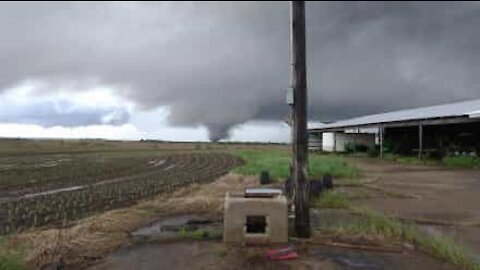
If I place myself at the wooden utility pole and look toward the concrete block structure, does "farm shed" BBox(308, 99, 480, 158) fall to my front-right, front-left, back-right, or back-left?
back-right

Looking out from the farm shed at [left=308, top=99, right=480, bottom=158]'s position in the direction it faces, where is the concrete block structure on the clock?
The concrete block structure is roughly at 11 o'clock from the farm shed.

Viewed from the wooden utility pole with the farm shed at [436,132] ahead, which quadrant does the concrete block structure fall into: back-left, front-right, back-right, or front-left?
back-left

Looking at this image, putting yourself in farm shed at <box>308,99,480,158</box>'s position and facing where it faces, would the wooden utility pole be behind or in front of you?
in front

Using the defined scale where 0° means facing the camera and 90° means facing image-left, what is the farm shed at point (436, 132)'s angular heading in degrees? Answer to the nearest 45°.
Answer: approximately 45°
